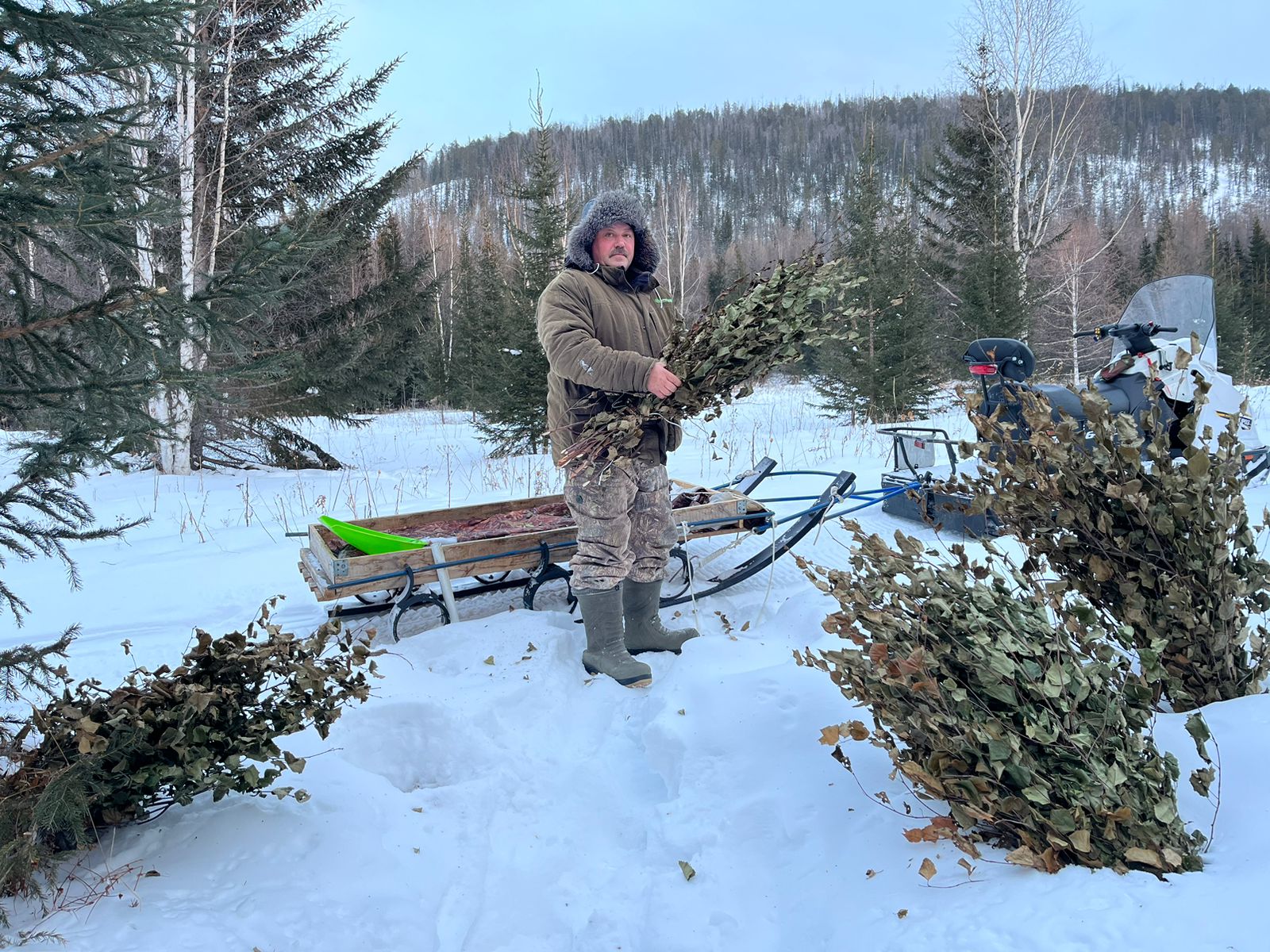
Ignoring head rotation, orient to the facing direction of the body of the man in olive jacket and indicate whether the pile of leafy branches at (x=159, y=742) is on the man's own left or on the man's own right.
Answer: on the man's own right

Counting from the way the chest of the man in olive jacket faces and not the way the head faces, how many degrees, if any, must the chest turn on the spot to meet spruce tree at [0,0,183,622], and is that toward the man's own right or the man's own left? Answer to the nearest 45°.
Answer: approximately 90° to the man's own right

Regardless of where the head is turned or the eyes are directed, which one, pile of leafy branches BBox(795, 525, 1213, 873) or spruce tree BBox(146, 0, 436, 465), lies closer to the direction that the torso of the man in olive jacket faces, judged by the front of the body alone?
the pile of leafy branches

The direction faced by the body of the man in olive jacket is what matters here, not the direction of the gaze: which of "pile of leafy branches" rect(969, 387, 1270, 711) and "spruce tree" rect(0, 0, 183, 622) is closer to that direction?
the pile of leafy branches

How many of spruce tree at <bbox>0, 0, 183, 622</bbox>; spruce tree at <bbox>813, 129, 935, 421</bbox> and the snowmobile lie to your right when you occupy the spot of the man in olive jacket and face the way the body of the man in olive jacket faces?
1

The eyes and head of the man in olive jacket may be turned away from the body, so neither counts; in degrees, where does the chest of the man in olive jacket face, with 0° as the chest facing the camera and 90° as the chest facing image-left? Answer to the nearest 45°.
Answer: approximately 315°

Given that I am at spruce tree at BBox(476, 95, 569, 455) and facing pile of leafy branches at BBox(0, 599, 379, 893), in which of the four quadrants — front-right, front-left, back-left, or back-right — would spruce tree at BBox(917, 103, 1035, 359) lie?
back-left

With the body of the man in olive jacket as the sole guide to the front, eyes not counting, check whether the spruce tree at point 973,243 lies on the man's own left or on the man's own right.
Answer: on the man's own left
